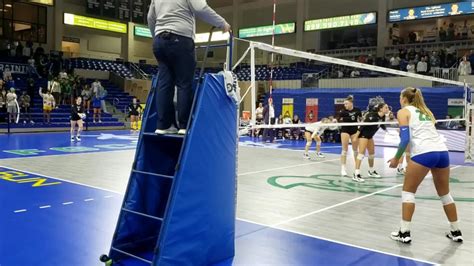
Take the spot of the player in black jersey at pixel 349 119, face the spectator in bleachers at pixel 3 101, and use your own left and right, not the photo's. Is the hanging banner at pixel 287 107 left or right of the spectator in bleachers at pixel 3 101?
right

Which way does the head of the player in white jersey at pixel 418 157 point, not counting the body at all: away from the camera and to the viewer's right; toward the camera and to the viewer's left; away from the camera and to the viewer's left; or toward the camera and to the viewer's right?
away from the camera and to the viewer's left

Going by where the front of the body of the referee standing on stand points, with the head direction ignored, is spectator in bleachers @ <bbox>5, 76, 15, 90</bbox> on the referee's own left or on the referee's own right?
on the referee's own left

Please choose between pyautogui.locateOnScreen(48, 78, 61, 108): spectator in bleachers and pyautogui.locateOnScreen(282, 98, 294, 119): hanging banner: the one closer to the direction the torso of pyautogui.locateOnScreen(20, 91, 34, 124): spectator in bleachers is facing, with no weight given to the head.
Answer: the hanging banner

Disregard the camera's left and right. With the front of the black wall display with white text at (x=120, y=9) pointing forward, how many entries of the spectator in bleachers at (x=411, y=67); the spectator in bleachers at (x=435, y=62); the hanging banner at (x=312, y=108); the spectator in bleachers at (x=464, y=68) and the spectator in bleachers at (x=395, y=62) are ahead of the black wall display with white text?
5

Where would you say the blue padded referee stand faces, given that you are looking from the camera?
facing away from the viewer and to the right of the viewer

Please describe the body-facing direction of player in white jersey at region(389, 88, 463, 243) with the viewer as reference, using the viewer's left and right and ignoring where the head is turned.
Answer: facing away from the viewer and to the left of the viewer

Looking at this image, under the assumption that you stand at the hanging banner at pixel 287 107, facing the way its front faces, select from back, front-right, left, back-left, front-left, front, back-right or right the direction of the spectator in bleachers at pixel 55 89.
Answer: right

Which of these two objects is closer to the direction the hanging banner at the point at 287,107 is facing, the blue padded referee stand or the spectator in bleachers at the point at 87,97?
the blue padded referee stand

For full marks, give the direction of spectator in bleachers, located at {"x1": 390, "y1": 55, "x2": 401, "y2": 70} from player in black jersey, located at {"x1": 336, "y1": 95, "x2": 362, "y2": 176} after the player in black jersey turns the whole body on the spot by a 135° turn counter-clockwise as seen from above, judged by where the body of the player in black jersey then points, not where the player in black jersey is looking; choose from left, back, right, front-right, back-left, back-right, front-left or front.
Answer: front-left

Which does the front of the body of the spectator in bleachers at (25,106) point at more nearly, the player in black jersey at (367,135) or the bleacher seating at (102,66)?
the player in black jersey

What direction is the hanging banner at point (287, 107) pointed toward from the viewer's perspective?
toward the camera

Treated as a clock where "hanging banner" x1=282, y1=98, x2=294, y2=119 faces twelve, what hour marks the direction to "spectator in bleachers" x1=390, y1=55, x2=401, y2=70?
The spectator in bleachers is roughly at 8 o'clock from the hanging banner.

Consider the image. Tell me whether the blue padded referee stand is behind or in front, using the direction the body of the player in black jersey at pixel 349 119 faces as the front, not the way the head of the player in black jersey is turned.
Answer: in front

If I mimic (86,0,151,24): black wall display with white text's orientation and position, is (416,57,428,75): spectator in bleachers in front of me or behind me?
in front
